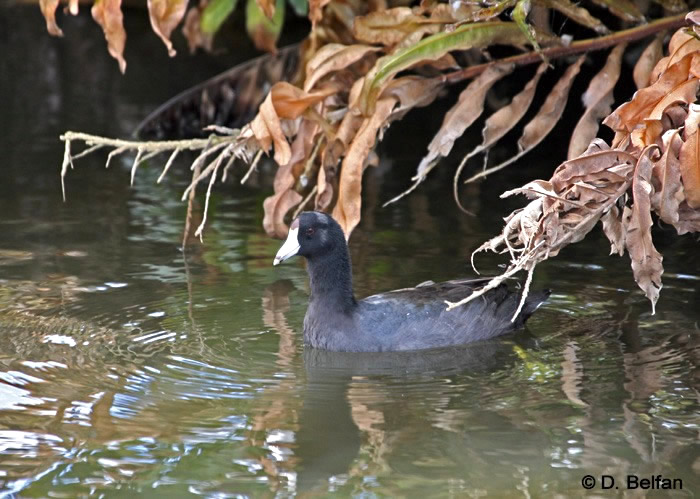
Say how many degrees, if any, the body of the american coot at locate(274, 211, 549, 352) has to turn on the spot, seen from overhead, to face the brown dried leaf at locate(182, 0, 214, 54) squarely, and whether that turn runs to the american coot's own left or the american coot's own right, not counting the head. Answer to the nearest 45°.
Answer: approximately 90° to the american coot's own right

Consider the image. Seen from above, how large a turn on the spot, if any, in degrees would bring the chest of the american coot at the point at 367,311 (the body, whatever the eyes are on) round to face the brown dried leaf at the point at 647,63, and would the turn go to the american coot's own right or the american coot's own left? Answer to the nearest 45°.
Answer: approximately 135° to the american coot's own right

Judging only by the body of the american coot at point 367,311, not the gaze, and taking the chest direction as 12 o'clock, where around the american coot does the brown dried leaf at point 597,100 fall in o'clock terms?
The brown dried leaf is roughly at 5 o'clock from the american coot.

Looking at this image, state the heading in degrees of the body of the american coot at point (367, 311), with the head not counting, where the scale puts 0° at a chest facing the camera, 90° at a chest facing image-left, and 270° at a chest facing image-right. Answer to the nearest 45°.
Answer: approximately 90°

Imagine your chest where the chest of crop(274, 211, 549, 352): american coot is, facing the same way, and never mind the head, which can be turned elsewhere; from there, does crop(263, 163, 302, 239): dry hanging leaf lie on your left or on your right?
on your right

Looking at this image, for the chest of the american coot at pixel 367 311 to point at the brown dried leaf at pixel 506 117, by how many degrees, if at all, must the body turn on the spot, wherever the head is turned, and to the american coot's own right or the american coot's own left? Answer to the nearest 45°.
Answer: approximately 135° to the american coot's own right

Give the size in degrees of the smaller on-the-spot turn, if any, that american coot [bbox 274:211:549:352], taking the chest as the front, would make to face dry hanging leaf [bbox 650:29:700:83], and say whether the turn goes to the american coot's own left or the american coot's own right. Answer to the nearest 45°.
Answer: approximately 180°

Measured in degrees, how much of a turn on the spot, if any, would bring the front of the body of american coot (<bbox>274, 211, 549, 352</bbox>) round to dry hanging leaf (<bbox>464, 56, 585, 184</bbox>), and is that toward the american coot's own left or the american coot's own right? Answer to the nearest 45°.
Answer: approximately 135° to the american coot's own right

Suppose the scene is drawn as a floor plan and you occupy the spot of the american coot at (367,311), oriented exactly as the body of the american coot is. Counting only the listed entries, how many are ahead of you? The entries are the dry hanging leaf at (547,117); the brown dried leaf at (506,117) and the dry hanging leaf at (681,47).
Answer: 0
